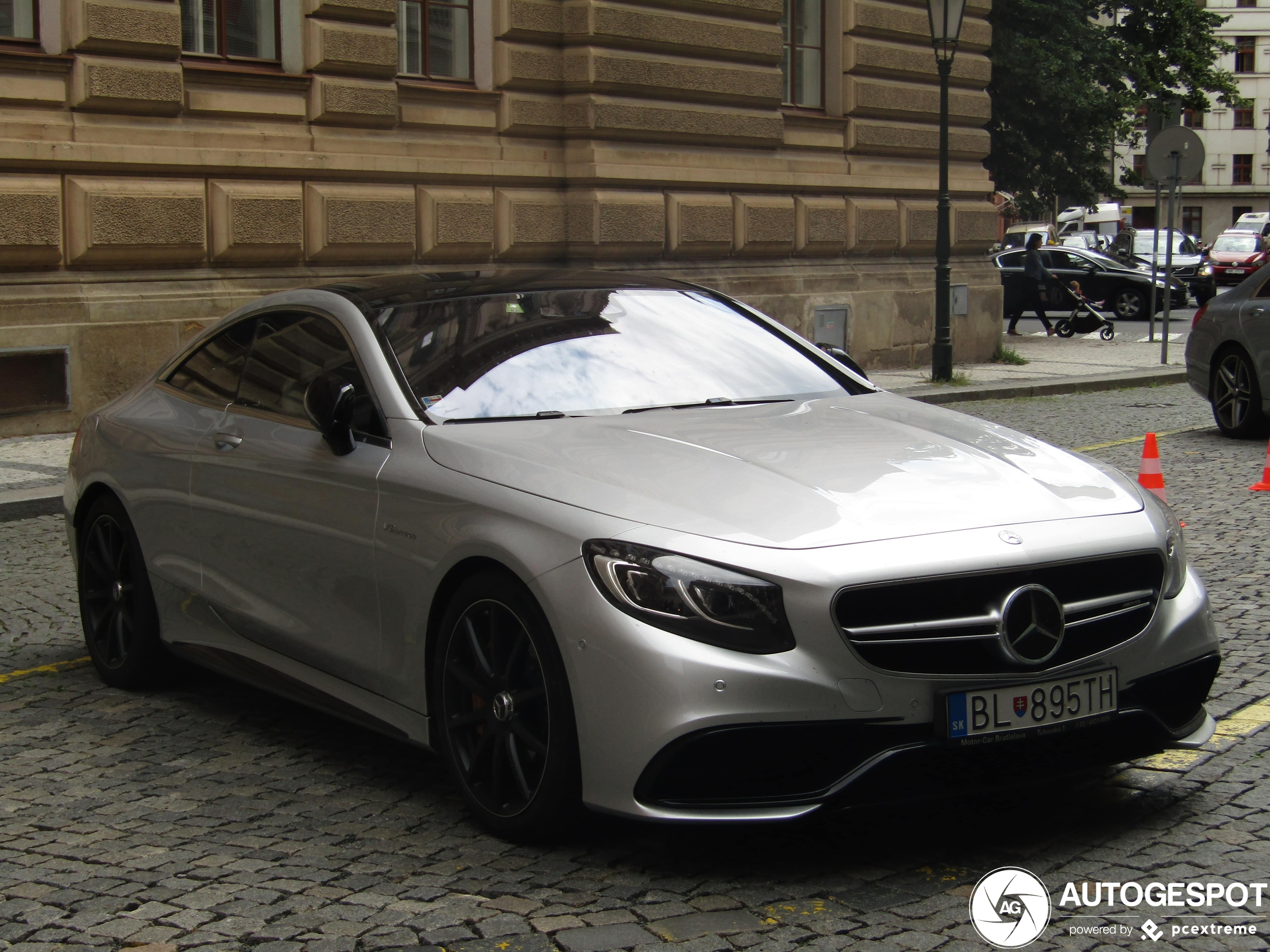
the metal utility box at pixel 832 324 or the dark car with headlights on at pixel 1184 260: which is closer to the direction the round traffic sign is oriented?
the dark car with headlights on

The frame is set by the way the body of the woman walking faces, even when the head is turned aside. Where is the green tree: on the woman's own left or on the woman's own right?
on the woman's own left

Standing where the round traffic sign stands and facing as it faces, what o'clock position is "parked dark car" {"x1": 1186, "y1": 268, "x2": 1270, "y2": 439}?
The parked dark car is roughly at 6 o'clock from the round traffic sign.

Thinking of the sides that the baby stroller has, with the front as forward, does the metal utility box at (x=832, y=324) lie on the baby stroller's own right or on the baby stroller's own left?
on the baby stroller's own right

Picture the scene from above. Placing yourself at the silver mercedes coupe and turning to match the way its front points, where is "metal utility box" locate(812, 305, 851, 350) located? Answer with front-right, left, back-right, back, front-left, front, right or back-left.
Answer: back-left

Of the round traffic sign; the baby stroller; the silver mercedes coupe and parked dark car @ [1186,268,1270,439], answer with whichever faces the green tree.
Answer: the round traffic sign

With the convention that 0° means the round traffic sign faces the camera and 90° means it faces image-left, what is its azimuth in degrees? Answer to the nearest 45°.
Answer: approximately 180°

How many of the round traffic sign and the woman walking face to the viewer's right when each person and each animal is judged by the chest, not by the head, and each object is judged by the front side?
1

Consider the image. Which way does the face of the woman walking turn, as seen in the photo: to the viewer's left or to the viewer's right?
to the viewer's right

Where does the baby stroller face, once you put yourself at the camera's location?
facing to the right of the viewer

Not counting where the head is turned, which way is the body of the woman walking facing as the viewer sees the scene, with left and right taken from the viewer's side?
facing to the right of the viewer

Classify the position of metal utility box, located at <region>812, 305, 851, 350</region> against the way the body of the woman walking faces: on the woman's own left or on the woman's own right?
on the woman's own right
